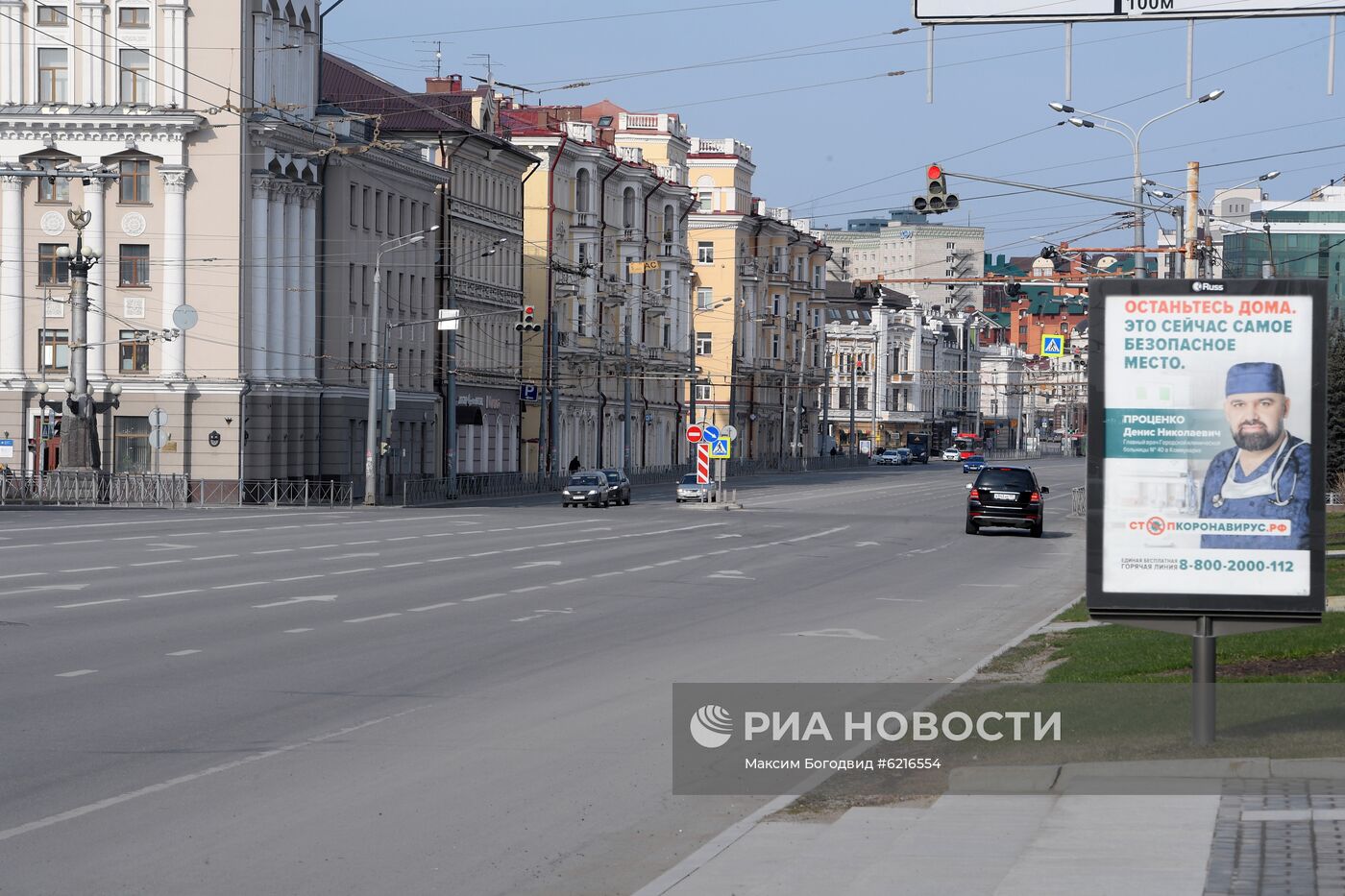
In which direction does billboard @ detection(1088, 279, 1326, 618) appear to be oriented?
toward the camera

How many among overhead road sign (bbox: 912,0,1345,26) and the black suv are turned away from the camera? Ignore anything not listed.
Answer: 1

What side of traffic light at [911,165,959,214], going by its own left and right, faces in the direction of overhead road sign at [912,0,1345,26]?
front

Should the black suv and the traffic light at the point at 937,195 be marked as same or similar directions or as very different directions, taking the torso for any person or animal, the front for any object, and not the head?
very different directions

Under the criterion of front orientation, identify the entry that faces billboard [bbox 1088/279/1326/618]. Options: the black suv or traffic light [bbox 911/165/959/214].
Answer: the traffic light

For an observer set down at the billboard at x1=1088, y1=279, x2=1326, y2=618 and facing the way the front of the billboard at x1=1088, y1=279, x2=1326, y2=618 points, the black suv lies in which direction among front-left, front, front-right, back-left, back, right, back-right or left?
back

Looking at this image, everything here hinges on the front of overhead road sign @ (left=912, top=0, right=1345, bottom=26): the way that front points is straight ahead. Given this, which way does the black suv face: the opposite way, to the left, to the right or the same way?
the opposite way

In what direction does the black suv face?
away from the camera

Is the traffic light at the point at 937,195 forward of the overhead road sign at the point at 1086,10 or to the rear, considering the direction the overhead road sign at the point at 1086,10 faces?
to the rear

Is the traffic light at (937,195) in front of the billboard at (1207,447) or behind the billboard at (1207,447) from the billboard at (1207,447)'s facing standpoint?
behind

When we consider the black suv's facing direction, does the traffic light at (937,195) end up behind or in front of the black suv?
behind

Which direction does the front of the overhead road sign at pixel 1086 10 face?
toward the camera
